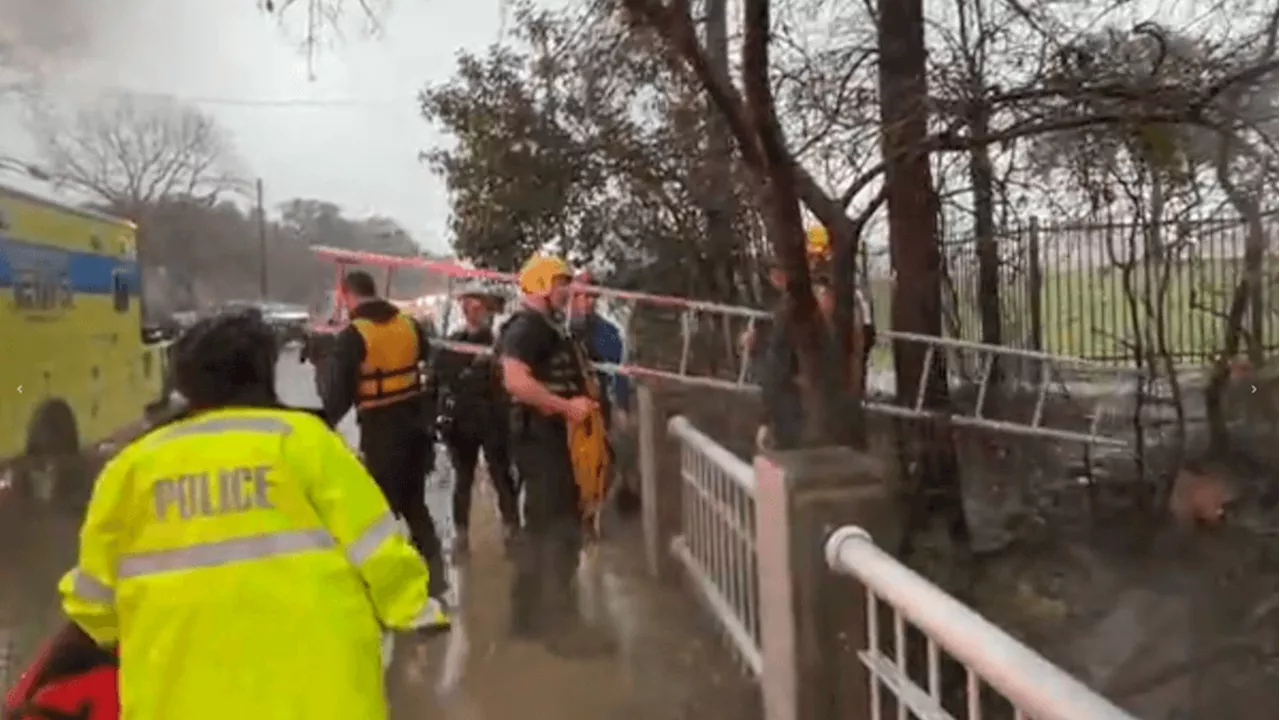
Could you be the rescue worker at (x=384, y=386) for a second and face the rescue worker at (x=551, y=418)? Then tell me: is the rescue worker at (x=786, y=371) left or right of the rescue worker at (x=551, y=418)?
left

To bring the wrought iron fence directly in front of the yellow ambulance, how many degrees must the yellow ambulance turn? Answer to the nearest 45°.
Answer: approximately 45° to its right

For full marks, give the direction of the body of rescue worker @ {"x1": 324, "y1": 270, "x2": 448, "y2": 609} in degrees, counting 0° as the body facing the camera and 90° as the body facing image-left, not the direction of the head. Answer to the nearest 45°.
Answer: approximately 135°

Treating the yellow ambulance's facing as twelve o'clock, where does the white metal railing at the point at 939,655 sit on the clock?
The white metal railing is roughly at 4 o'clock from the yellow ambulance.

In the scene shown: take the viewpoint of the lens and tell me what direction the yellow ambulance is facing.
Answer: facing away from the viewer and to the right of the viewer

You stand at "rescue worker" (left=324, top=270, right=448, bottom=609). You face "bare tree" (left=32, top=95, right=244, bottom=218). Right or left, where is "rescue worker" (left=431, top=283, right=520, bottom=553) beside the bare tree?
right

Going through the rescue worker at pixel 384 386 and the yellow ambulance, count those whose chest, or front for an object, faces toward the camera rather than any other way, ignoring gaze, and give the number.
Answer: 0

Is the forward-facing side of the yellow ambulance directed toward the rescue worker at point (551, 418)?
no

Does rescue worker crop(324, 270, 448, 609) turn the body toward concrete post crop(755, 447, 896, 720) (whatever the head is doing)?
no

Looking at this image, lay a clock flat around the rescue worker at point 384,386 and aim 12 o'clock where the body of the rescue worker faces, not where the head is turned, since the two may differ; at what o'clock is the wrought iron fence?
The wrought iron fence is roughly at 3 o'clock from the rescue worker.
